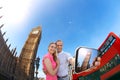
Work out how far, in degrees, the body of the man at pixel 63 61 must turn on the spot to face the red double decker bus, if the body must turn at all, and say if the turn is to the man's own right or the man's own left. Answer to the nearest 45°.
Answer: approximately 45° to the man's own left

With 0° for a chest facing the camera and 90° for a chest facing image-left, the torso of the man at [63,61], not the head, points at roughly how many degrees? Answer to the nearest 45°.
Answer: approximately 0°

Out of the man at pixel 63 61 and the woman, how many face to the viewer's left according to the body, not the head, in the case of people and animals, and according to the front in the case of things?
0

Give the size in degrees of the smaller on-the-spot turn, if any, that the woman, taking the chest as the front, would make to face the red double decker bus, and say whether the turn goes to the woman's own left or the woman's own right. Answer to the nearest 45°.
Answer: approximately 45° to the woman's own left

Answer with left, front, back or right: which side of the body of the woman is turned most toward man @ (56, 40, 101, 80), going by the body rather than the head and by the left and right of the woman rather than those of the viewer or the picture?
left
